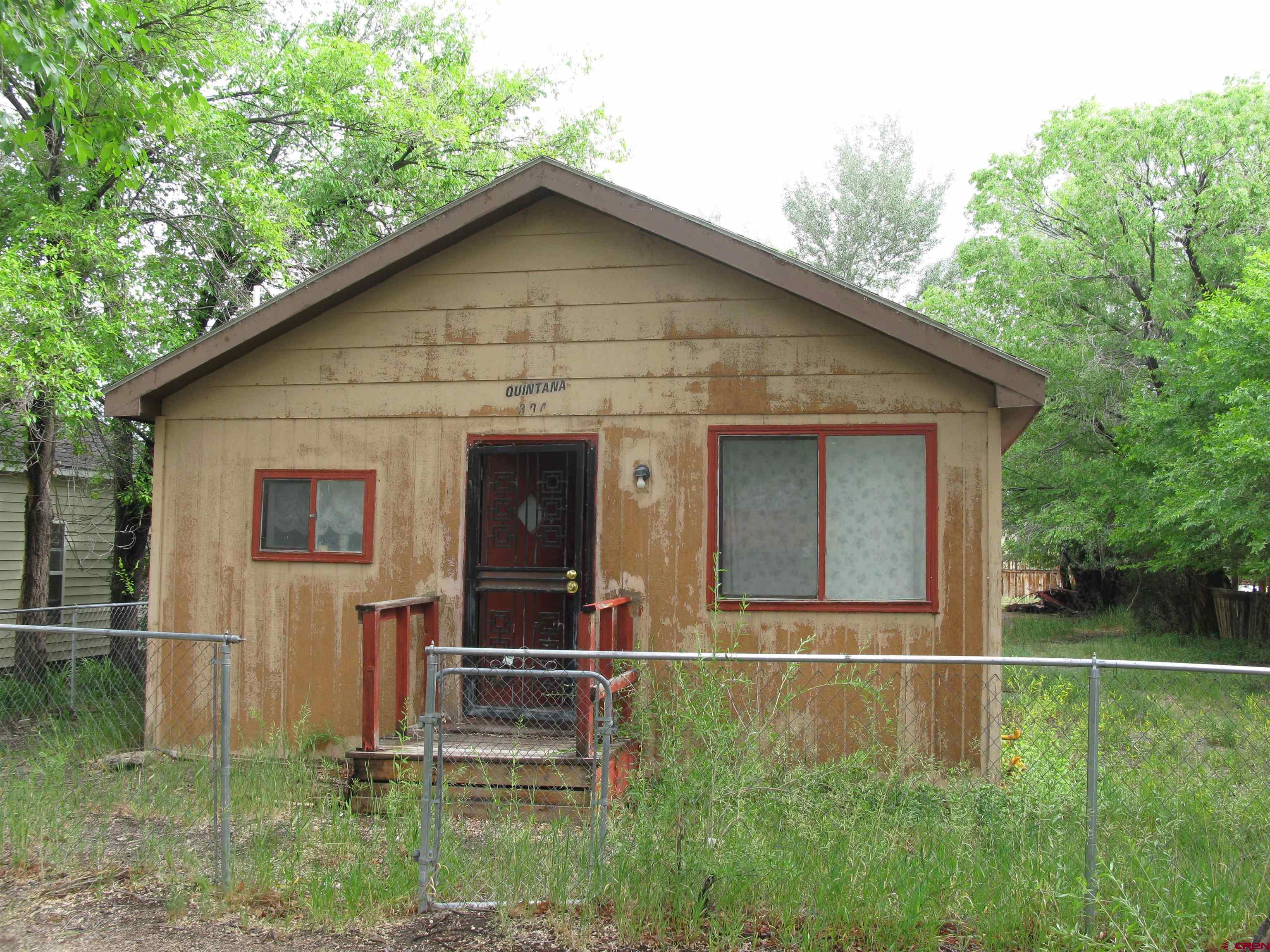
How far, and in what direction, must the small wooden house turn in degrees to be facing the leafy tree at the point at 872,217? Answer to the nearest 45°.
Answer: approximately 180°

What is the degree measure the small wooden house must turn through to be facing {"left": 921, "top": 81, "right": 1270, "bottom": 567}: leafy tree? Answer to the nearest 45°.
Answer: approximately 135° to its left

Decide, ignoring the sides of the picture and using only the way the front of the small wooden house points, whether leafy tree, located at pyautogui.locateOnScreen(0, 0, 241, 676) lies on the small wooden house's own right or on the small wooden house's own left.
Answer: on the small wooden house's own right

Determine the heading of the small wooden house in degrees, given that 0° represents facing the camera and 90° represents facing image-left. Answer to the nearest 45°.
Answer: approximately 0°

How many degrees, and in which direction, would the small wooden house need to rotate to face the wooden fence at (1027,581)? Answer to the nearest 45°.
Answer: approximately 135° to its left

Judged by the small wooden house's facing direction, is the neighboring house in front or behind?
behind

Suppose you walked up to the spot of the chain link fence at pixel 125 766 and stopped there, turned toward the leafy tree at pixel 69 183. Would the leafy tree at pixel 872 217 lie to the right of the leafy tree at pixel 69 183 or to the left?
right

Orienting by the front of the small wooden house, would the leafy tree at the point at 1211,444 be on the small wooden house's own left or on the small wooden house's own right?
on the small wooden house's own left

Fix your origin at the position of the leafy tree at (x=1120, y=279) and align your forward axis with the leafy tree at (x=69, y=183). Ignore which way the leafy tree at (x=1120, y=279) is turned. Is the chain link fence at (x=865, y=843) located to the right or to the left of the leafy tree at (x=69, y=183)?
left

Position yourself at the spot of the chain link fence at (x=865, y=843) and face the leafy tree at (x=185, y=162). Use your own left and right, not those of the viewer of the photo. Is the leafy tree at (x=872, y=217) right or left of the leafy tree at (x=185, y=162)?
right
